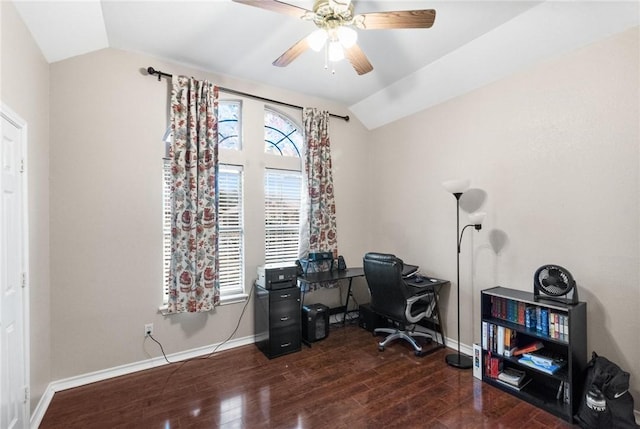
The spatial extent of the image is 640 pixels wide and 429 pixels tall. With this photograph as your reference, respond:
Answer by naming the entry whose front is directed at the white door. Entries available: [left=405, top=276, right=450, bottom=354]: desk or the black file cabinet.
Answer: the desk

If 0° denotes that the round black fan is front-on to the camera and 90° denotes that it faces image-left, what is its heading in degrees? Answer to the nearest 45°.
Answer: approximately 45°

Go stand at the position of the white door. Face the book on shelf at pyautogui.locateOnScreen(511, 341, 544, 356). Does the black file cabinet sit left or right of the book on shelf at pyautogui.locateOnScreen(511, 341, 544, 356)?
left

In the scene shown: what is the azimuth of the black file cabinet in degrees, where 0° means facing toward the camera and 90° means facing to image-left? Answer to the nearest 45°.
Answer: approximately 315°

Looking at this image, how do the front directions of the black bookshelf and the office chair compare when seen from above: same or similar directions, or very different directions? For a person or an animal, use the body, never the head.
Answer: very different directions

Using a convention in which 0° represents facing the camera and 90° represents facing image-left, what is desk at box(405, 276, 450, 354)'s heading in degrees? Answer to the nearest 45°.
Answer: approximately 45°

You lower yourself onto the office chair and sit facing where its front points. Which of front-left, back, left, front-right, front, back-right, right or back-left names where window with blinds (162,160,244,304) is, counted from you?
back-left

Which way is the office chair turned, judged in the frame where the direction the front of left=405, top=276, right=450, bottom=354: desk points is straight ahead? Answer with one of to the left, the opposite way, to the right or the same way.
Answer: the opposite way

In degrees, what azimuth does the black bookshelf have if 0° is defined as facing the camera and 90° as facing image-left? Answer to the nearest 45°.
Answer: approximately 45°
